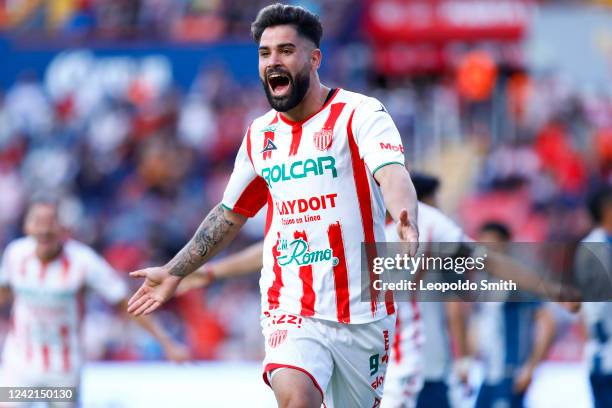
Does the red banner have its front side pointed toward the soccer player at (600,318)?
yes

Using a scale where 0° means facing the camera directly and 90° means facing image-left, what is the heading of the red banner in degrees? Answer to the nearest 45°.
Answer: approximately 0°

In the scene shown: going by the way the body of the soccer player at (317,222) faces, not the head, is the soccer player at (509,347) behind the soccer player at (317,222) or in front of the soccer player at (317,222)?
behind

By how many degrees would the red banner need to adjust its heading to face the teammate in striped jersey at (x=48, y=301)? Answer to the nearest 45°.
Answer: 0° — it already faces them

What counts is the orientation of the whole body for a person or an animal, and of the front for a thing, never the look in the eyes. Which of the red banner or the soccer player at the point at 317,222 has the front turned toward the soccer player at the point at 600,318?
the red banner

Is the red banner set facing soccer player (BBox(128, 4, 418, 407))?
yes

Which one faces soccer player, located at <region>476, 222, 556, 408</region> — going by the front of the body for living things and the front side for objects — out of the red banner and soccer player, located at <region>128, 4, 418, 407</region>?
the red banner

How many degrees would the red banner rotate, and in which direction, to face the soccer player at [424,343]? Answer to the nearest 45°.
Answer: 0° — it already faces them

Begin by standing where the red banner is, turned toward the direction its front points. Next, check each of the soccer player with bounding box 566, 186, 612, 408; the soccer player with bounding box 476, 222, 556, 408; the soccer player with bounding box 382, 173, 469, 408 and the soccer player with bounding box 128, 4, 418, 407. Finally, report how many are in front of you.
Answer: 4

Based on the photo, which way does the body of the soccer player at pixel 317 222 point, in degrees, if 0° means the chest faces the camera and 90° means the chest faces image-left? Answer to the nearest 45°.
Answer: approximately 45°

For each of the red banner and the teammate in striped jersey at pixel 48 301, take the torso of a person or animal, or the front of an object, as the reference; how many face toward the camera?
2
